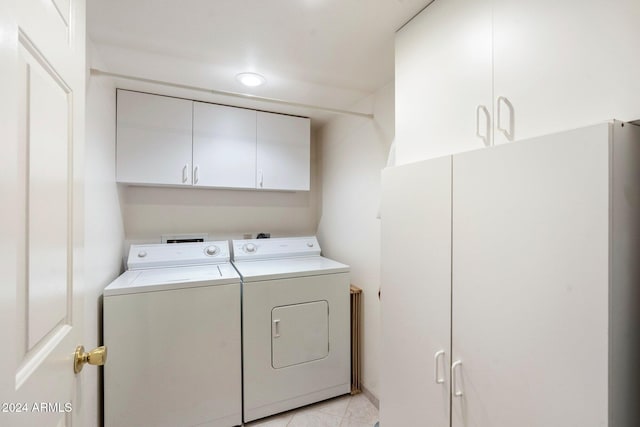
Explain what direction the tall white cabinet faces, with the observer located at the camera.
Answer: facing the viewer and to the left of the viewer

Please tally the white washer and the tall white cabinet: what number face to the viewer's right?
0

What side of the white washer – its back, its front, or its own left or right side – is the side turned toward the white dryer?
left

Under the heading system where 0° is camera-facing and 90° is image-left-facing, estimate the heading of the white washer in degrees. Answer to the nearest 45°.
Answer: approximately 0°

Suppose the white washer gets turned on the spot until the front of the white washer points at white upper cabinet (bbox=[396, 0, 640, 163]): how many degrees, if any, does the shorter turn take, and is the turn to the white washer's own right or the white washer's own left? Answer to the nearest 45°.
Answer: approximately 45° to the white washer's own left

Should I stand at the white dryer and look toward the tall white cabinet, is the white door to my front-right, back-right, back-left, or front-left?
front-right

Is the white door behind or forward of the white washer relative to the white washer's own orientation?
forward
